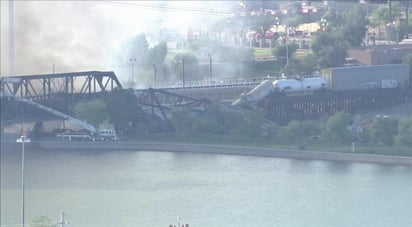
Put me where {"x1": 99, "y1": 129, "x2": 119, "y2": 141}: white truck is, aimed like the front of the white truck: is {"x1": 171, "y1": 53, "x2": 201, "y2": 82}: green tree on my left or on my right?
on my left

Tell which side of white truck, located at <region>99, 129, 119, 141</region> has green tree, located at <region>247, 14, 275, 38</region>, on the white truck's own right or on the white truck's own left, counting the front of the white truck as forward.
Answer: on the white truck's own left

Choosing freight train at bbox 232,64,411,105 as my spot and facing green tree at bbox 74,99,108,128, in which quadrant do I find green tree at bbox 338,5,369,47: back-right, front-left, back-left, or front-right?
back-right

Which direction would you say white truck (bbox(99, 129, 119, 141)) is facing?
to the viewer's right

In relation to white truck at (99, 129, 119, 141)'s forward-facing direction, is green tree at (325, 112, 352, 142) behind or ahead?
ahead
